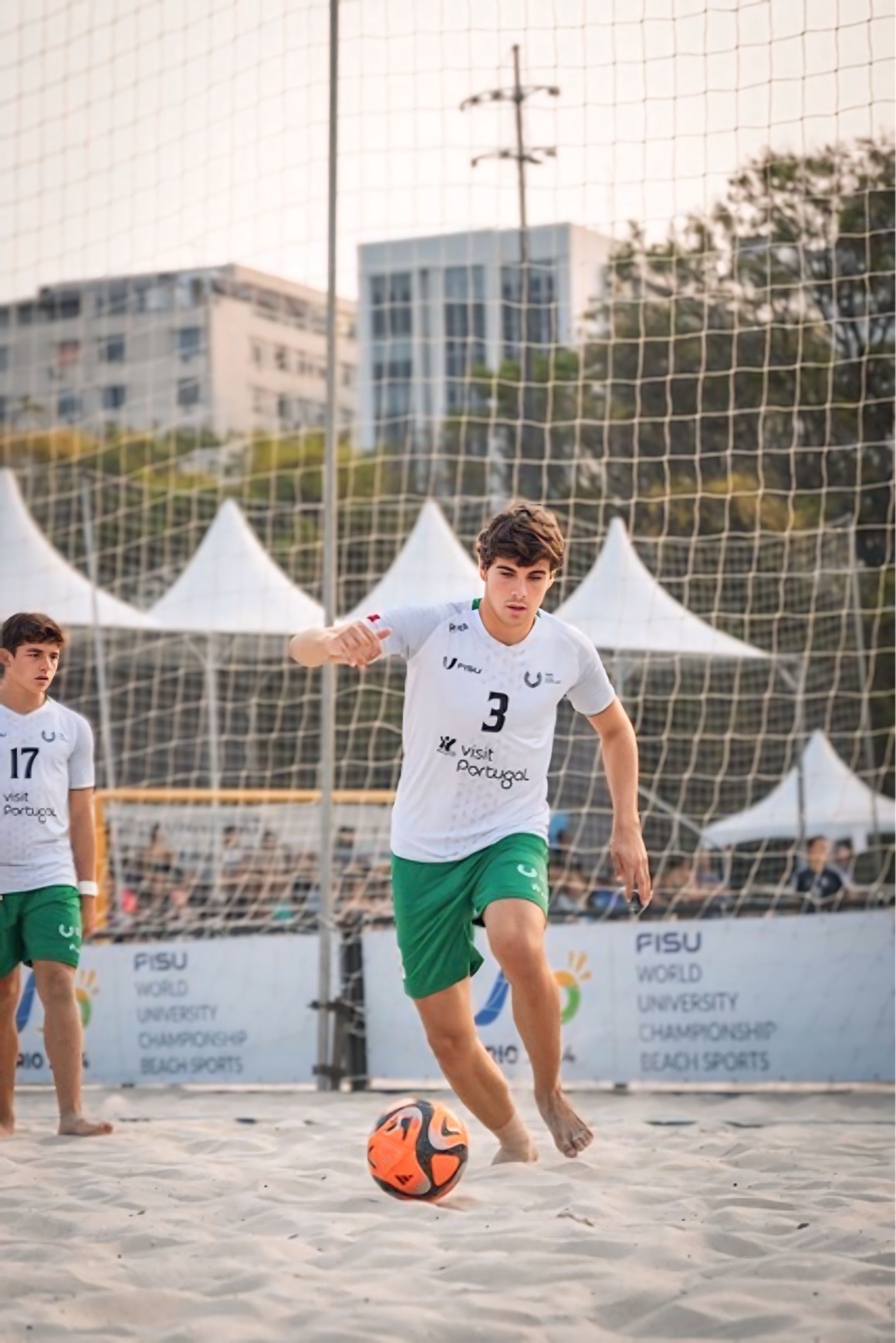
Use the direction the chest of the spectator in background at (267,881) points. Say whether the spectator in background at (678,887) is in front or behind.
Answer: in front

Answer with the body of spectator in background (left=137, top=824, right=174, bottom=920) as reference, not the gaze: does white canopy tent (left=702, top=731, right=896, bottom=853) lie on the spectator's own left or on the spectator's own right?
on the spectator's own left

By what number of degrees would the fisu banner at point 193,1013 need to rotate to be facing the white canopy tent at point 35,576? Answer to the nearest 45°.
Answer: approximately 180°

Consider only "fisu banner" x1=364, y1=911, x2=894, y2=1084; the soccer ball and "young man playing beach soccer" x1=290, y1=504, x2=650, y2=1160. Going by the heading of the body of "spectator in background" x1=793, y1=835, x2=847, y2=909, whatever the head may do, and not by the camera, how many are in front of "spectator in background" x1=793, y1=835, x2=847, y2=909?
3

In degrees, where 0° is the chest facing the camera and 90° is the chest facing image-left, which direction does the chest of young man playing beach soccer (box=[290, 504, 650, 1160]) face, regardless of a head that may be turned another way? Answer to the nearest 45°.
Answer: approximately 0°

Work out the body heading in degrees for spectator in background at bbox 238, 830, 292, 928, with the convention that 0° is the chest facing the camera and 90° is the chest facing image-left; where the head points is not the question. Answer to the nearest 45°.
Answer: approximately 0°

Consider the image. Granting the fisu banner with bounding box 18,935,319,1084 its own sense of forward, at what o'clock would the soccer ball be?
The soccer ball is roughly at 12 o'clock from the fisu banner.

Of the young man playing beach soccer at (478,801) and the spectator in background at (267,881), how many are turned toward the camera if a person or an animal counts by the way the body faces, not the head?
2

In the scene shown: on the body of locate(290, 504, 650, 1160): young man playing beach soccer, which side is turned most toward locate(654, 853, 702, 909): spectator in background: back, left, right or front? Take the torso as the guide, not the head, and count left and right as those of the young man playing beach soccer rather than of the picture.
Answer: back

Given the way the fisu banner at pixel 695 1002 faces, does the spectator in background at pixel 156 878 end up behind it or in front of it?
behind

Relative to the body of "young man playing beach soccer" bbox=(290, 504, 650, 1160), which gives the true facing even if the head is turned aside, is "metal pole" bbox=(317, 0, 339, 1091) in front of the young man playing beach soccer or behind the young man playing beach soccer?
behind
